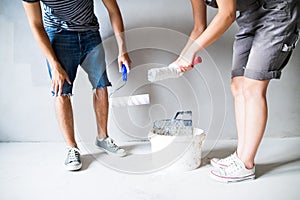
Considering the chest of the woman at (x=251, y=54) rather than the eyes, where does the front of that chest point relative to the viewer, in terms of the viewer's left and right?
facing to the left of the viewer

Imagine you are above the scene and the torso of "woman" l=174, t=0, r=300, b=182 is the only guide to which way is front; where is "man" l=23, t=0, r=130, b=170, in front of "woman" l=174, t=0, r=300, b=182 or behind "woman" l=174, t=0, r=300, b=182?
in front
